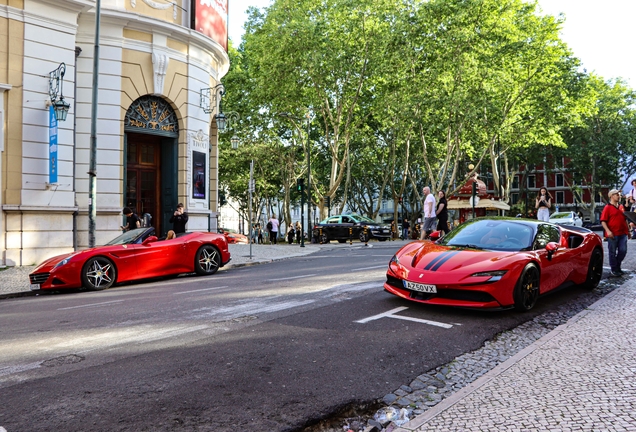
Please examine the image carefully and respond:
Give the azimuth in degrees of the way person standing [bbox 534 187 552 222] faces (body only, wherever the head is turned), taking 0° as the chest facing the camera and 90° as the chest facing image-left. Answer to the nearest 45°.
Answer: approximately 0°

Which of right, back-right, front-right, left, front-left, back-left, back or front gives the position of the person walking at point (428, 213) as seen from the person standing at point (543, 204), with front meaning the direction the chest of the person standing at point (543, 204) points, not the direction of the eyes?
right

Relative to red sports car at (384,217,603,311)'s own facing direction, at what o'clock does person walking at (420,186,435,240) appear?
The person walking is roughly at 4 o'clock from the red sports car.

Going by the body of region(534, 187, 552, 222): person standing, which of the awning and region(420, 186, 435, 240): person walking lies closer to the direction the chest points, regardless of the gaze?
the person walking

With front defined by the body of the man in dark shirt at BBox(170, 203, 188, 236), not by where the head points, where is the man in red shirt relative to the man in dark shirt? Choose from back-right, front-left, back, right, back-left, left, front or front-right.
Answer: front-left

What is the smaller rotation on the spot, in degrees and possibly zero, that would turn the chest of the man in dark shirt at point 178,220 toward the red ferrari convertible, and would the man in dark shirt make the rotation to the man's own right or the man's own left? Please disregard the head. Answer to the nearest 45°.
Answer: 0° — they already face it

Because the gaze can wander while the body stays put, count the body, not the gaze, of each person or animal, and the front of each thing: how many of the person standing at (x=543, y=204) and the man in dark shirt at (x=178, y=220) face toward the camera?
2

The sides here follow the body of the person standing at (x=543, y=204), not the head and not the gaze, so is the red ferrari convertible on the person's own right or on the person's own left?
on the person's own right

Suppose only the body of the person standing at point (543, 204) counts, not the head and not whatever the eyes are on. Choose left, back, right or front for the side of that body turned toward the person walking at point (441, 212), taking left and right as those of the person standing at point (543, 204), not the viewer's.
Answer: right
